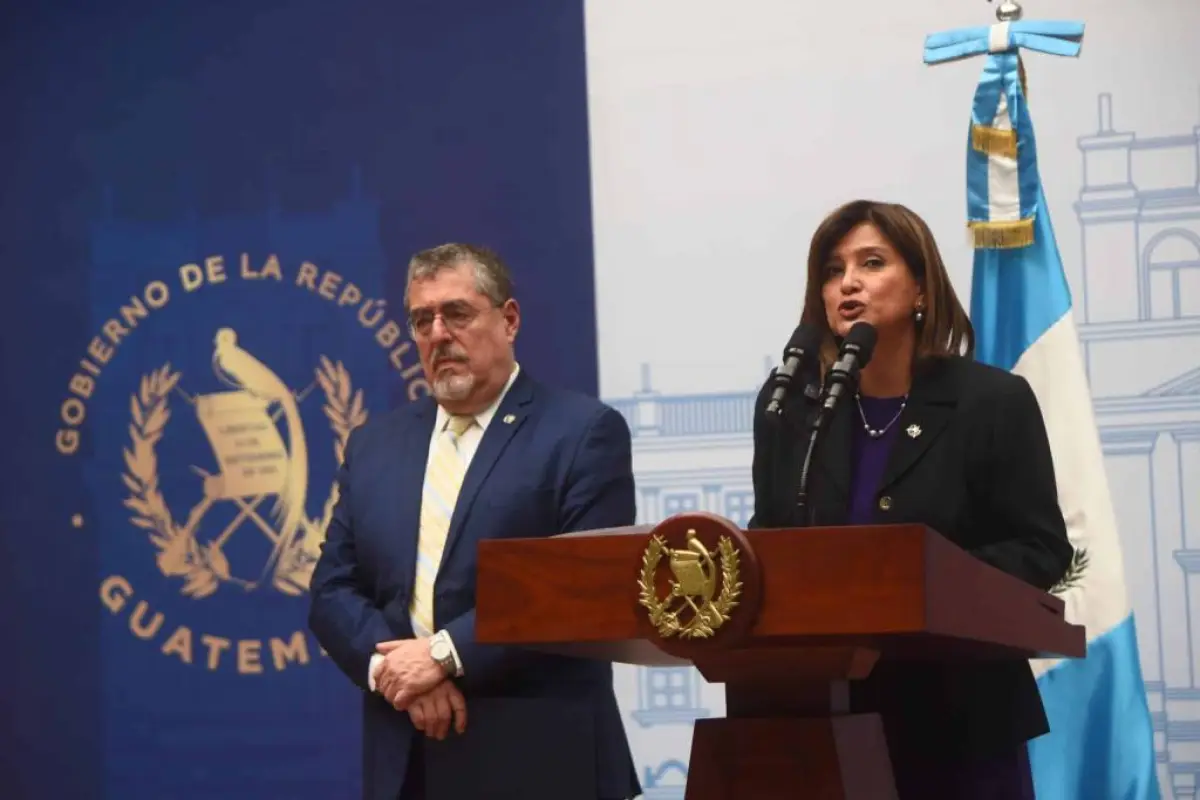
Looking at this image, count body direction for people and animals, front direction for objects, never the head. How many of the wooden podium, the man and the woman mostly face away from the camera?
0

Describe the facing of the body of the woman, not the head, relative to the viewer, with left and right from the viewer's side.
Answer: facing the viewer and to the left of the viewer

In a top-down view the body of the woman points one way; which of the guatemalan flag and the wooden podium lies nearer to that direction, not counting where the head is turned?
the wooden podium

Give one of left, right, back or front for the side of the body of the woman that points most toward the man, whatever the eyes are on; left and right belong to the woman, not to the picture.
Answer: right

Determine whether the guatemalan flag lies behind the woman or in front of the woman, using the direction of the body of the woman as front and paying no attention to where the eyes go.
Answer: behind

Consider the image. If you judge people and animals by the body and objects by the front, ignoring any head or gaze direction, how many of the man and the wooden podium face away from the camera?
0

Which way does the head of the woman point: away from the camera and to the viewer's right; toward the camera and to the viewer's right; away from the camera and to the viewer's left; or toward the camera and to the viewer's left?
toward the camera and to the viewer's left

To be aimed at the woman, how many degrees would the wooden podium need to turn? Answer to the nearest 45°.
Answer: approximately 135° to its right

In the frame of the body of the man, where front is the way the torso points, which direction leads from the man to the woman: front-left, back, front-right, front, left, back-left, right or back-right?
left
